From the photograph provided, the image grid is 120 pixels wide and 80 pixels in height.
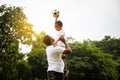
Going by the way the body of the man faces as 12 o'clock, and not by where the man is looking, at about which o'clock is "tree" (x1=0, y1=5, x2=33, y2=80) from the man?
The tree is roughly at 10 o'clock from the man.

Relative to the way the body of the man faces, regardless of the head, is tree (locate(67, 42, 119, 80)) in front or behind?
in front

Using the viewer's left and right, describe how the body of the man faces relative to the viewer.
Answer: facing away from the viewer and to the right of the viewer
